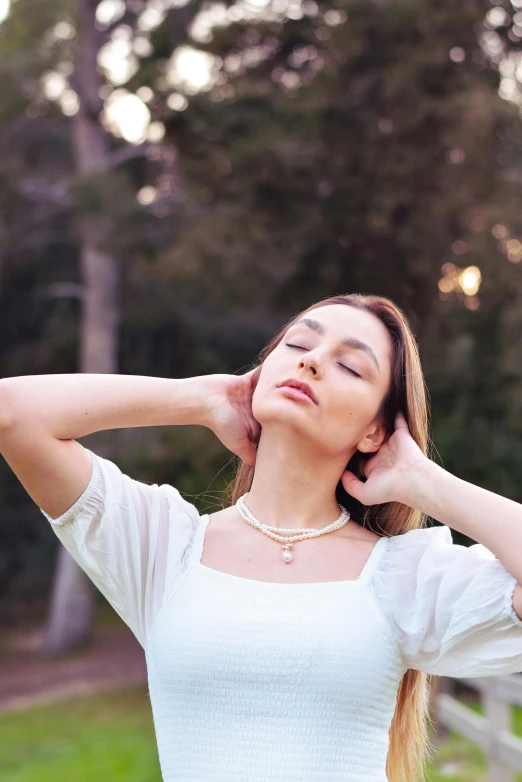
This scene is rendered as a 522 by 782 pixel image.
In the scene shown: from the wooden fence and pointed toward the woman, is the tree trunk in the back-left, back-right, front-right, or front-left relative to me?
back-right

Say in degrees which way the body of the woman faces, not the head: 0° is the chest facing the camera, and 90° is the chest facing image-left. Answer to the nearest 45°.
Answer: approximately 0°

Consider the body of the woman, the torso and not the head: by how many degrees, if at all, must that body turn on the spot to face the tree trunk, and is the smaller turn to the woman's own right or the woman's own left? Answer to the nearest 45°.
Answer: approximately 180°
